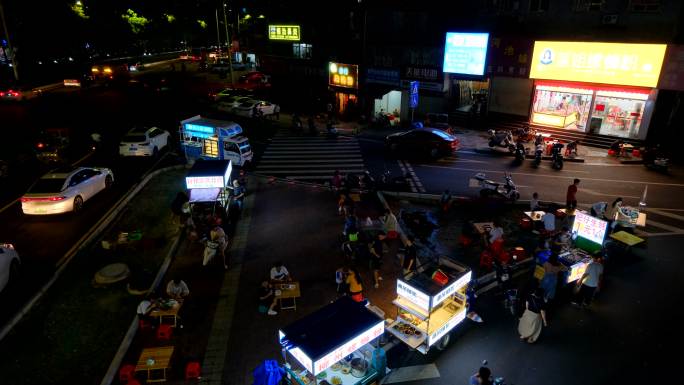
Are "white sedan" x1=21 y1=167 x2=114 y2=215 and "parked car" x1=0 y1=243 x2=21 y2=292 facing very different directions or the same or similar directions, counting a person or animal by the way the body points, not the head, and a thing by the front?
same or similar directions

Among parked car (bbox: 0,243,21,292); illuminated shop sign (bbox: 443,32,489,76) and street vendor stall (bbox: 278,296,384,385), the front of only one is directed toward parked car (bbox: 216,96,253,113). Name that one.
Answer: parked car (bbox: 0,243,21,292)

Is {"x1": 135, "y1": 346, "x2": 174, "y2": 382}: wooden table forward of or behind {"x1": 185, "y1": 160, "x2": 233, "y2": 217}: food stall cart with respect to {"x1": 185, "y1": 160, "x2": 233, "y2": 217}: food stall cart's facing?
forward

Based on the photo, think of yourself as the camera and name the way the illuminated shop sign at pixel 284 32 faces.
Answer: facing the viewer

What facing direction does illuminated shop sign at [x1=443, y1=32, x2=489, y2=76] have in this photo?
toward the camera

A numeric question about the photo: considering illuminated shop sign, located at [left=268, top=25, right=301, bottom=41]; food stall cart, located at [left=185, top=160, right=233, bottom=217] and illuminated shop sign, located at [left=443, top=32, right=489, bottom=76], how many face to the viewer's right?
0

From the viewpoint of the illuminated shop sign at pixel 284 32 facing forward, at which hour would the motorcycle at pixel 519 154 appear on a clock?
The motorcycle is roughly at 11 o'clock from the illuminated shop sign.

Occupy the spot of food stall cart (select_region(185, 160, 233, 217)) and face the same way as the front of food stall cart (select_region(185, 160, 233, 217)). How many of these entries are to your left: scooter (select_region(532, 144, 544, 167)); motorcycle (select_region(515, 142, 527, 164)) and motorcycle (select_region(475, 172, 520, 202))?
3
